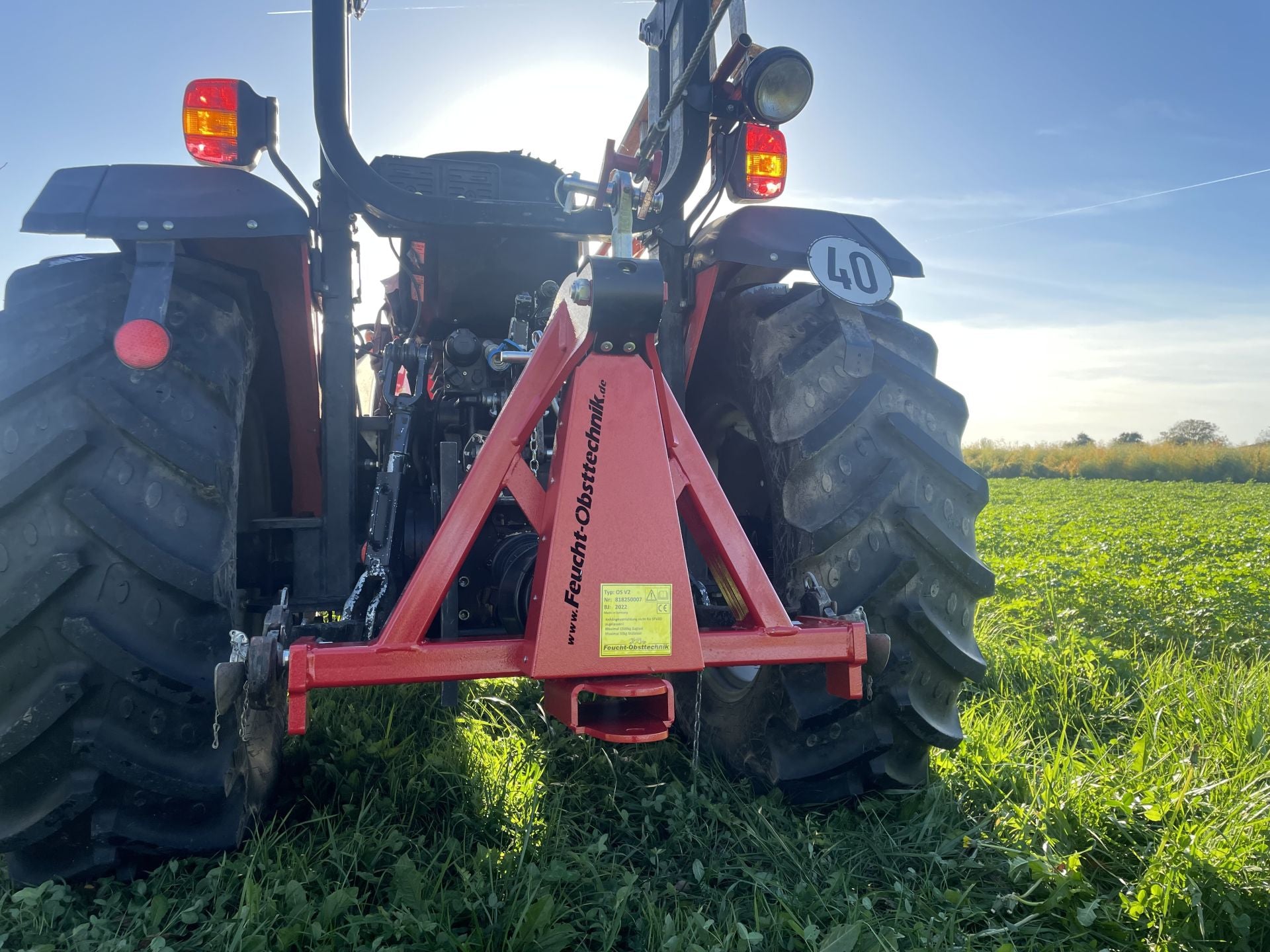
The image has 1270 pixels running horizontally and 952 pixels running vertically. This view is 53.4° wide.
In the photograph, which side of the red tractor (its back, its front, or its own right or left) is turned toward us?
back
